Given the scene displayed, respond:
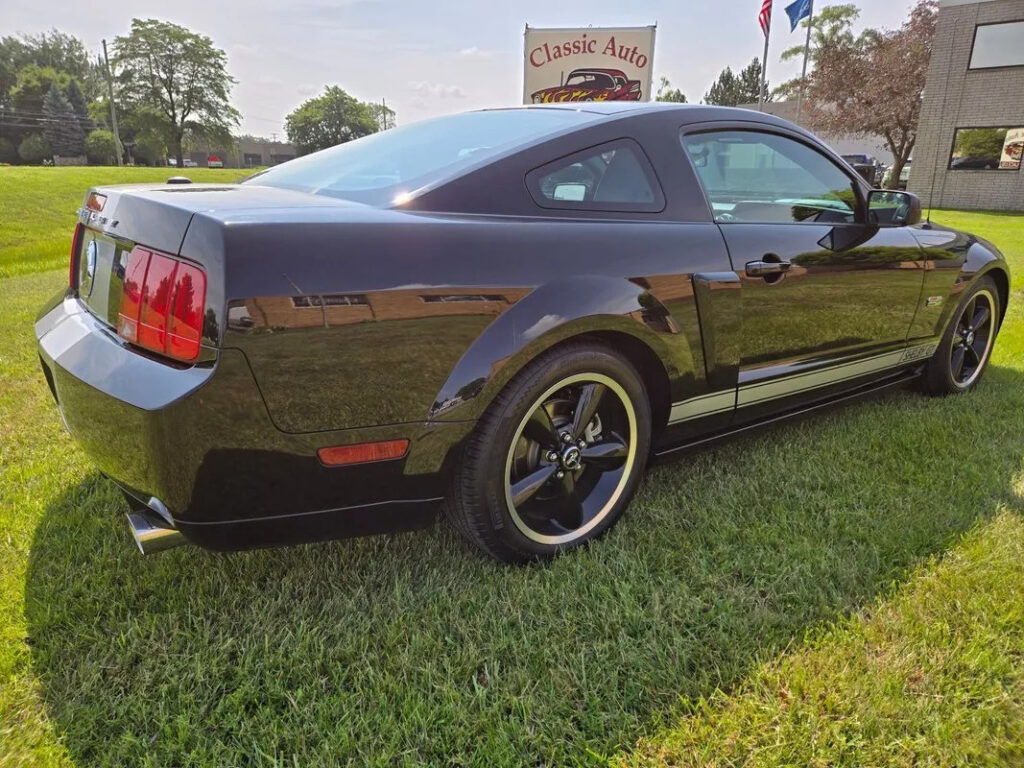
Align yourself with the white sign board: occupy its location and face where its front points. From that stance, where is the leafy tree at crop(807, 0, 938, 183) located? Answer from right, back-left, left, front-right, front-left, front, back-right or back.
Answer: back-left

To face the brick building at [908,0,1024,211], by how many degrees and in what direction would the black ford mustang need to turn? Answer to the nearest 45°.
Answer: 0° — it already faces it

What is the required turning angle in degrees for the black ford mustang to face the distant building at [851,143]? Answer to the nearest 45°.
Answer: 0° — it already faces it

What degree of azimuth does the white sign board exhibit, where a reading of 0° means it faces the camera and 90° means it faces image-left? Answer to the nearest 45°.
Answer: approximately 0°

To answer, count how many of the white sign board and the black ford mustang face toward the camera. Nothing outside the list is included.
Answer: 1

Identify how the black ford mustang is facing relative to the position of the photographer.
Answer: facing away from the viewer and to the right of the viewer

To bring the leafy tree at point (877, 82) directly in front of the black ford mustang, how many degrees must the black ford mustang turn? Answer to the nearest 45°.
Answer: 0° — it already faces it

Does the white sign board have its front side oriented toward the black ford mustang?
yes

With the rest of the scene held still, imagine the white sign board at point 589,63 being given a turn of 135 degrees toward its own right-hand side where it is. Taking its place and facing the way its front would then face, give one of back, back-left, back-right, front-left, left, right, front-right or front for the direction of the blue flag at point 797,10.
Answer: right

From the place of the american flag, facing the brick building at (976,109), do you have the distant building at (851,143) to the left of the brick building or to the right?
left

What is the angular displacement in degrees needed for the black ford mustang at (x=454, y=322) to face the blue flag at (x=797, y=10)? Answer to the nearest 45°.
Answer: approximately 45° to its left

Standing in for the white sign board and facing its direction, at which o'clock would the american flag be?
The american flag is roughly at 8 o'clock from the white sign board.
